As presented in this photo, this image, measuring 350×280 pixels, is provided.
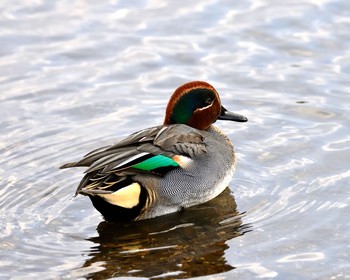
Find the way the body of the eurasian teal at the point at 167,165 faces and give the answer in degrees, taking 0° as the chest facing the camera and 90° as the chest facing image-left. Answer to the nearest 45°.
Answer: approximately 225°
